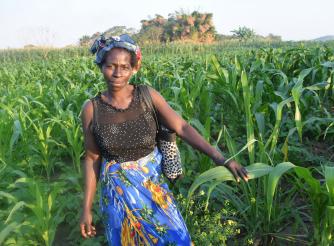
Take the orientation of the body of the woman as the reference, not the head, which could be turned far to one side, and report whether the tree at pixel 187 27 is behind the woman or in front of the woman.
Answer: behind

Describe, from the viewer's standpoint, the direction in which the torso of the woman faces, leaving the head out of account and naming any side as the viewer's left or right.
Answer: facing the viewer

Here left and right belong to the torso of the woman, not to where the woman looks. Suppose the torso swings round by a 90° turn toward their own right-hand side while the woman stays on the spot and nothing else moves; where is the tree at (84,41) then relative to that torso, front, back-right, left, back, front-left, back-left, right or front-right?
right
